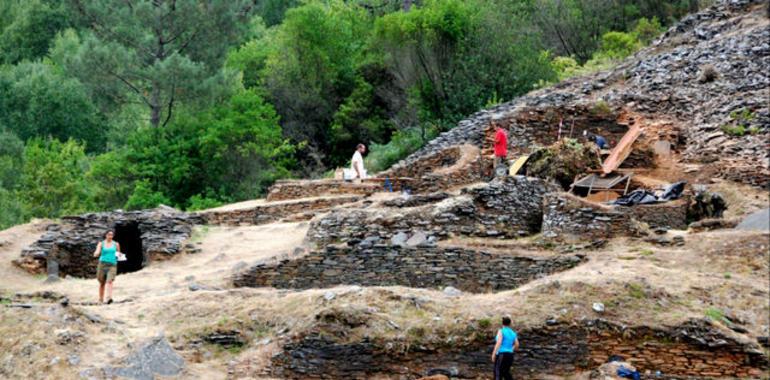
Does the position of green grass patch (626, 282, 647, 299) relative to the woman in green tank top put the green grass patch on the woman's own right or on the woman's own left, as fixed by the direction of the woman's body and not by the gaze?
on the woman's own left

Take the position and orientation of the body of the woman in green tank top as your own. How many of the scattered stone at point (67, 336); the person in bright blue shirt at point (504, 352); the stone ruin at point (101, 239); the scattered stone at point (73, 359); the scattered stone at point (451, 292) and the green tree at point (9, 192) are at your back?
2

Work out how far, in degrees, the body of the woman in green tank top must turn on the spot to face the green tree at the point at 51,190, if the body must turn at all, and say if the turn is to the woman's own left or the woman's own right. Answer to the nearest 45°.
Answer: approximately 180°

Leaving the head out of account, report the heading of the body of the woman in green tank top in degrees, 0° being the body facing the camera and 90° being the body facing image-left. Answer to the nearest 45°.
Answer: approximately 0°

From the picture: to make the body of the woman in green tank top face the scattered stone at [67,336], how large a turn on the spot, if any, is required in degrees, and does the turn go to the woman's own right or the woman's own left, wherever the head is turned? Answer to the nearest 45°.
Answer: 0° — they already face it

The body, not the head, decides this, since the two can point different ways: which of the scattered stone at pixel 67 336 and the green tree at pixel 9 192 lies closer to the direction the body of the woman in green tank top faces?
the scattered stone

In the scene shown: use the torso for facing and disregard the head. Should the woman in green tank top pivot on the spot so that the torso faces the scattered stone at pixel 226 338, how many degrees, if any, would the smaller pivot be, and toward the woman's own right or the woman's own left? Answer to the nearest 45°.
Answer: approximately 45° to the woman's own left

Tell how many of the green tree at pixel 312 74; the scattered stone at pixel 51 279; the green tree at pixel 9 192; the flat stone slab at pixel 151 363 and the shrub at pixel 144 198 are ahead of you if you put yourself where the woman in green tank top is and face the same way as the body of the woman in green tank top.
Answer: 1

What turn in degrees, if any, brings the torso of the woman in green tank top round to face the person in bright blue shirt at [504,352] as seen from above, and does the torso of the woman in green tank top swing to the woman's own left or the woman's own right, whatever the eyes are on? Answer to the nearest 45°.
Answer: approximately 45° to the woman's own left

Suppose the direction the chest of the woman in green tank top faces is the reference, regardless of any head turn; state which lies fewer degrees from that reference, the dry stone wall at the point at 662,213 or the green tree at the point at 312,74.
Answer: the dry stone wall

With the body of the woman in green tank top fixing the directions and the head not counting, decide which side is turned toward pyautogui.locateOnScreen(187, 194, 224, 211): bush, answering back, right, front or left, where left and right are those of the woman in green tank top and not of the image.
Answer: back

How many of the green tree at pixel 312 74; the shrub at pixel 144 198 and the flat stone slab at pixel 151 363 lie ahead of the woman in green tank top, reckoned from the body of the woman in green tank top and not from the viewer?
1
